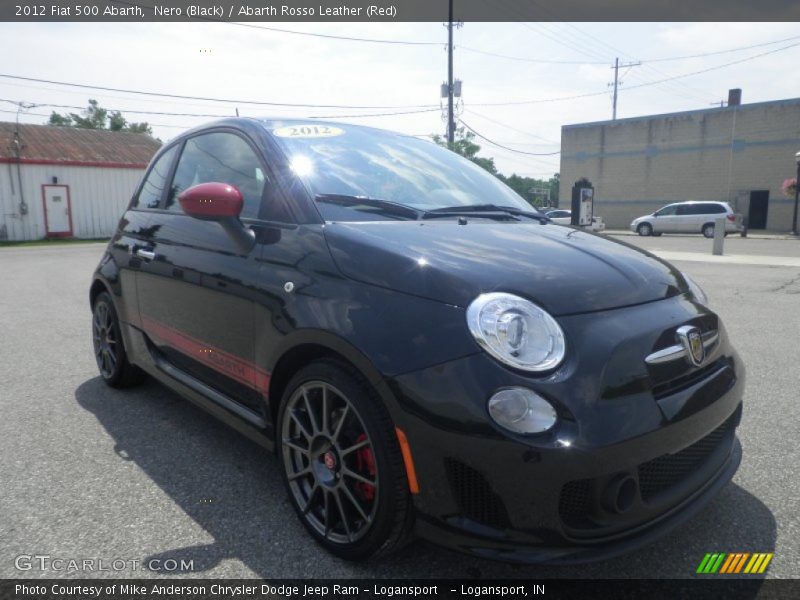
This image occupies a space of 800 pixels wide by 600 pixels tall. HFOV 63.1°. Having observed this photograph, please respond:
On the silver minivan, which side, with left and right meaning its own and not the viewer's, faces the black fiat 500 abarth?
left

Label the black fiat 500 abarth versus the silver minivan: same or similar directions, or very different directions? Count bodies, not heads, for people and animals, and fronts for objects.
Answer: very different directions

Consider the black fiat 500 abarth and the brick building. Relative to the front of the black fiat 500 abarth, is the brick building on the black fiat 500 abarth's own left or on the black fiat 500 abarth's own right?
on the black fiat 500 abarth's own left

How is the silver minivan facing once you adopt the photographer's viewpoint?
facing to the left of the viewer

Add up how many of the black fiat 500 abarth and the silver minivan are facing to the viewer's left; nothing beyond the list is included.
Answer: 1

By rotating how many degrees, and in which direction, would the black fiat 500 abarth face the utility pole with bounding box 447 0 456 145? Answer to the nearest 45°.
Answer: approximately 135° to its left

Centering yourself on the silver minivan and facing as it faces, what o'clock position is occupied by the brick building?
The brick building is roughly at 3 o'clock from the silver minivan.

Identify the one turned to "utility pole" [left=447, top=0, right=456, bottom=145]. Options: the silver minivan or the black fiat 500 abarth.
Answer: the silver minivan

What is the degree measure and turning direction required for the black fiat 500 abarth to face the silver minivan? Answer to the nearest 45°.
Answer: approximately 90° to its left
